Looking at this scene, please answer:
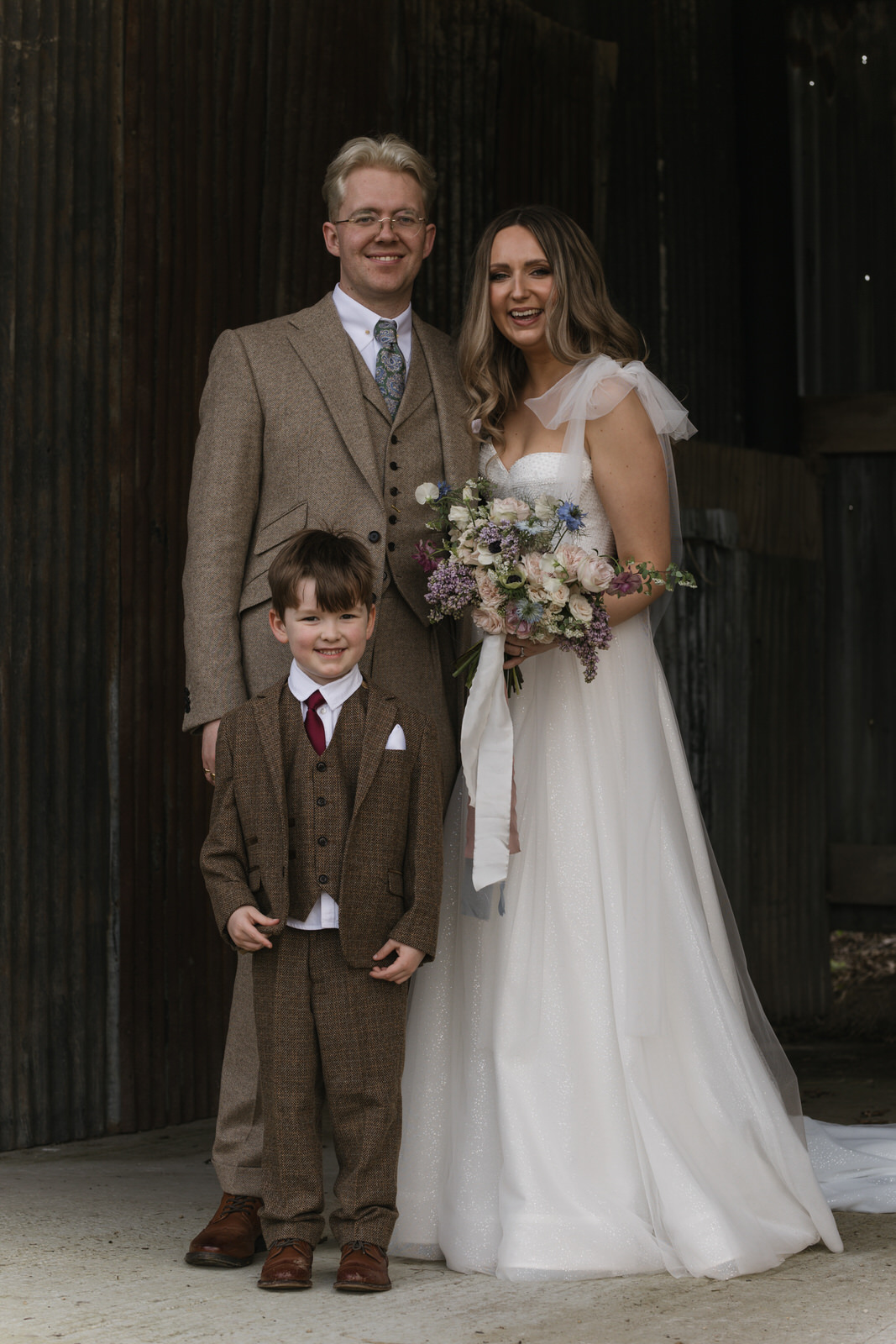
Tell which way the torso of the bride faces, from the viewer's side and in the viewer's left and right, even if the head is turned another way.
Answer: facing the viewer and to the left of the viewer

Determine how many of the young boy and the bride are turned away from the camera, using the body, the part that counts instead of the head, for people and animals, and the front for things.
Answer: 0

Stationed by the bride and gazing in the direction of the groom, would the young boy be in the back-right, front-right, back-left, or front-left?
front-left

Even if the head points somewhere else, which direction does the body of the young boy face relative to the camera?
toward the camera

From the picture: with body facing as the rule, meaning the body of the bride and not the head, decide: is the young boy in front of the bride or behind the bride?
in front
